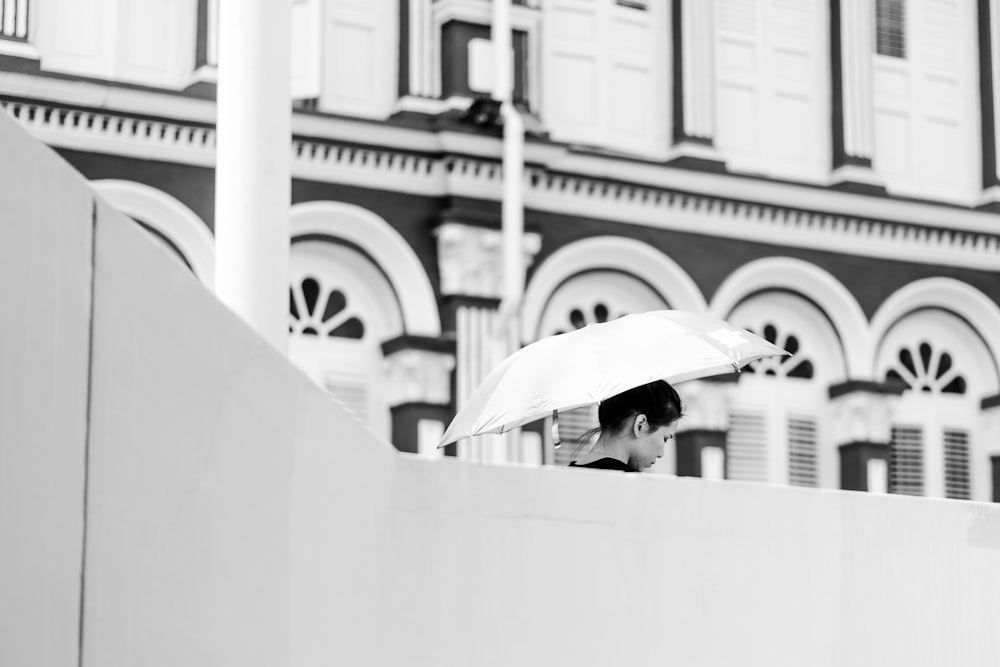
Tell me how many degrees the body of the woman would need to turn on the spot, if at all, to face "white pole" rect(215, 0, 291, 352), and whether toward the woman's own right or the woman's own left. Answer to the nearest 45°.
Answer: approximately 135° to the woman's own left

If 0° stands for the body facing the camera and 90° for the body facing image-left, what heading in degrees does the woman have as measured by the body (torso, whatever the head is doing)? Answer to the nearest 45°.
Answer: approximately 270°

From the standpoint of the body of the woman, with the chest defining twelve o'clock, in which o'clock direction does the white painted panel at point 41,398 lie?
The white painted panel is roughly at 4 o'clock from the woman.
